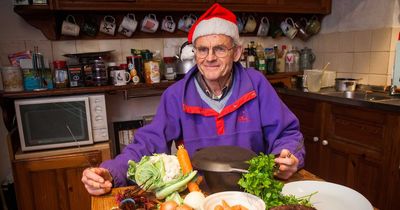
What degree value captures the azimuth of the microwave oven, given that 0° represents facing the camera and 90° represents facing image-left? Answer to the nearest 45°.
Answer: approximately 0°

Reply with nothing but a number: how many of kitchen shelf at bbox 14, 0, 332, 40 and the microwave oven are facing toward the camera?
2

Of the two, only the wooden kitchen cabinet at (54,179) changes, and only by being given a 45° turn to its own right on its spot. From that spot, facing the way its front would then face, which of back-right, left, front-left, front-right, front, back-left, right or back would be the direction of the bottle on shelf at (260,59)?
back-left

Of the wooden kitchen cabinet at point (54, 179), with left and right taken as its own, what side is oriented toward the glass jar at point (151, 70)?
left

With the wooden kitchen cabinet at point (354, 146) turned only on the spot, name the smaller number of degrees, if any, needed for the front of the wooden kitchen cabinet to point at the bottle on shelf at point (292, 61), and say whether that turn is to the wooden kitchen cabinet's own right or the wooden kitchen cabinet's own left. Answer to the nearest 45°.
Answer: approximately 90° to the wooden kitchen cabinet's own right
